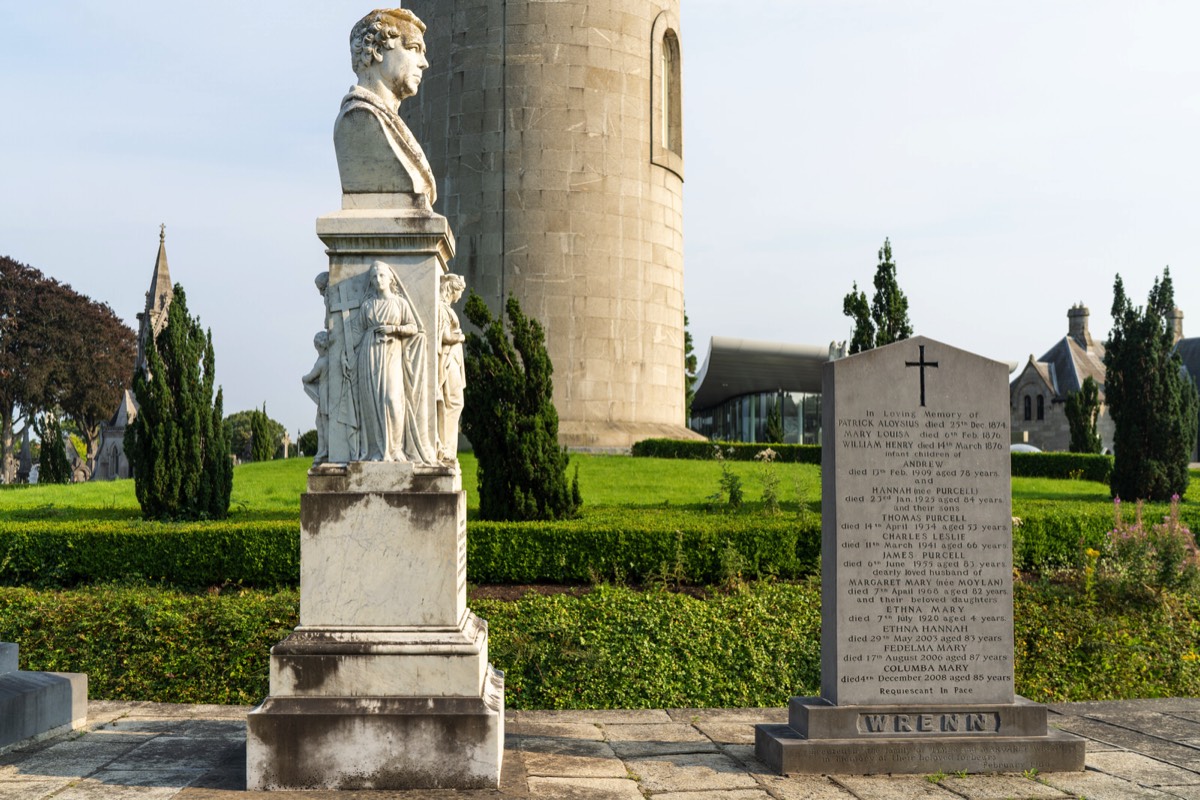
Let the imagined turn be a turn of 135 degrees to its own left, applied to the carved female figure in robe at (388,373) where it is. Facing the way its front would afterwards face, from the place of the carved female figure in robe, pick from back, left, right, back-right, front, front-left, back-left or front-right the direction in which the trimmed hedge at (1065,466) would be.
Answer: front

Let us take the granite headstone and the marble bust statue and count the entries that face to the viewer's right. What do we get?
1

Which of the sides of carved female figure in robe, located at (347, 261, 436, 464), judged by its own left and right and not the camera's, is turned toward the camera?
front

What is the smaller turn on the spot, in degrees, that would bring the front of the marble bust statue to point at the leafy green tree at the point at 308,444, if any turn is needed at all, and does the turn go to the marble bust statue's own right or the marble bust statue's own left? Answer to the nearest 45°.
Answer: approximately 90° to the marble bust statue's own left

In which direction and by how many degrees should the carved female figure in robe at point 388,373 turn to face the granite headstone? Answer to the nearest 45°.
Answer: approximately 90° to its left

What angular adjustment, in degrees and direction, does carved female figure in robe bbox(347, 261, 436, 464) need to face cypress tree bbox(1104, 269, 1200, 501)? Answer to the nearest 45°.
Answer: approximately 135° to its left

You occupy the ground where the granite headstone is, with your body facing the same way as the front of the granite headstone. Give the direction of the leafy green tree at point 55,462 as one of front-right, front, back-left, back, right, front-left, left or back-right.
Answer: back-right

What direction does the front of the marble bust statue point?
to the viewer's right

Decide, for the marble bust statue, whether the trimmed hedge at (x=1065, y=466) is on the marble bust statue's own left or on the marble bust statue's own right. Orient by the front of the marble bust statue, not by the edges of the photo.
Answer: on the marble bust statue's own left

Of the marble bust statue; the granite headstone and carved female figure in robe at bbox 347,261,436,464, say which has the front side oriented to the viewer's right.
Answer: the marble bust statue

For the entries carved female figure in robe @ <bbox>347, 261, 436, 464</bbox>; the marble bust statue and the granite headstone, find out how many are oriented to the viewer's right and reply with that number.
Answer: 1
